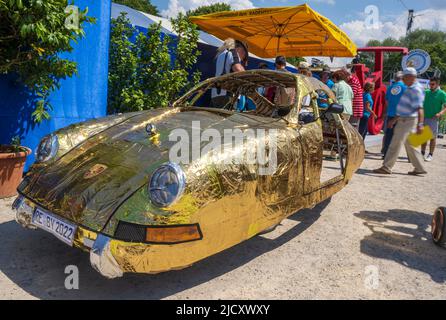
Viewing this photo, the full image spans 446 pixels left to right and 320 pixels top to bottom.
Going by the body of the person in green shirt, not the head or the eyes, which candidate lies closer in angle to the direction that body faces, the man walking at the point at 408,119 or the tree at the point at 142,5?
the man walking

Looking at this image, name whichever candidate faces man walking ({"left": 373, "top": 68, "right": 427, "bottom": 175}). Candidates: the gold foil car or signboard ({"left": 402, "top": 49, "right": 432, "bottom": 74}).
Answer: the signboard

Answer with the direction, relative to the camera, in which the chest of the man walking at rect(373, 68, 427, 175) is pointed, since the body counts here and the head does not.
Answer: to the viewer's left

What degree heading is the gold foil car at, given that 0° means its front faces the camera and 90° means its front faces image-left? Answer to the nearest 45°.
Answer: approximately 45°

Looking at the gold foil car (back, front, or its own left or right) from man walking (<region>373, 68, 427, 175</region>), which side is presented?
back

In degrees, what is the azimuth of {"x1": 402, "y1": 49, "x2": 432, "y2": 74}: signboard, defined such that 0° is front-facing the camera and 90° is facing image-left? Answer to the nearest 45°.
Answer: approximately 0°

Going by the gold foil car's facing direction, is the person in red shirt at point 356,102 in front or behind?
behind

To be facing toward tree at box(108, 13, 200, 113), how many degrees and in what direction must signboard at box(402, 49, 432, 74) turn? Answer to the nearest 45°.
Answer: approximately 45° to its right

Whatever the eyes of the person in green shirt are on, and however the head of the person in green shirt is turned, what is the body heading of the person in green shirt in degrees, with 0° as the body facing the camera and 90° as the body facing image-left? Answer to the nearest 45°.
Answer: approximately 45°
